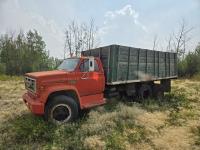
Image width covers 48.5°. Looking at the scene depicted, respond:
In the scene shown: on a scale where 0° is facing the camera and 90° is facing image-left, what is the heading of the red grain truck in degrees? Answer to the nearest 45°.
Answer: approximately 45°
